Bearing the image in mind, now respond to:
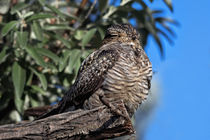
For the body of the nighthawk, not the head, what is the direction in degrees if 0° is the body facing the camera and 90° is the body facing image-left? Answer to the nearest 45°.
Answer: approximately 315°
